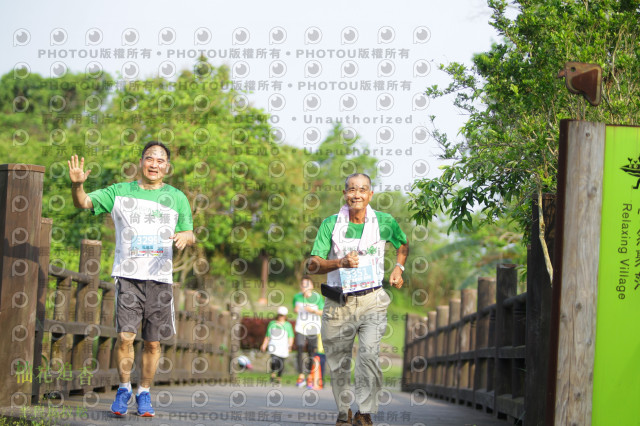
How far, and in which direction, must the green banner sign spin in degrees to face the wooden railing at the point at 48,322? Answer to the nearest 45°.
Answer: approximately 135° to its right

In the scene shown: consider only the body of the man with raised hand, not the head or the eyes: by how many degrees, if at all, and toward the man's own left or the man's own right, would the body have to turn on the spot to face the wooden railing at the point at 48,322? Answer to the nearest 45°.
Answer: approximately 135° to the man's own right

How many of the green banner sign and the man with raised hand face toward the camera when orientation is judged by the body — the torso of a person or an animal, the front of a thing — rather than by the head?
2

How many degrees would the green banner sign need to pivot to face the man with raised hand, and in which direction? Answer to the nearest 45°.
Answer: approximately 135° to its right

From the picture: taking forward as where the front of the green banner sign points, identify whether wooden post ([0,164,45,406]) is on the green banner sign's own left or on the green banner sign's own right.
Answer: on the green banner sign's own right
